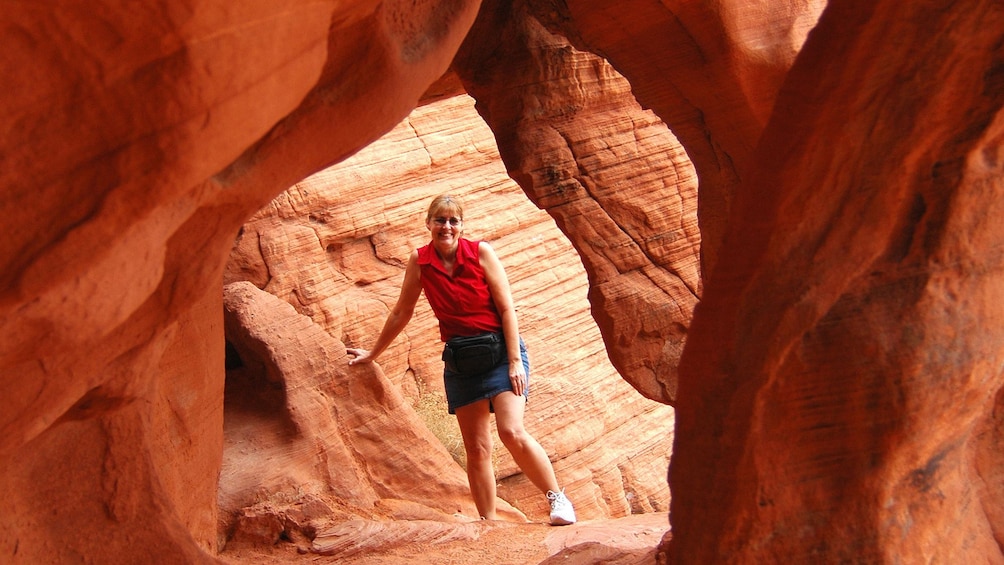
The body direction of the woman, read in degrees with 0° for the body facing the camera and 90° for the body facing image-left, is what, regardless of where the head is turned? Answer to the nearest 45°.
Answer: approximately 0°
